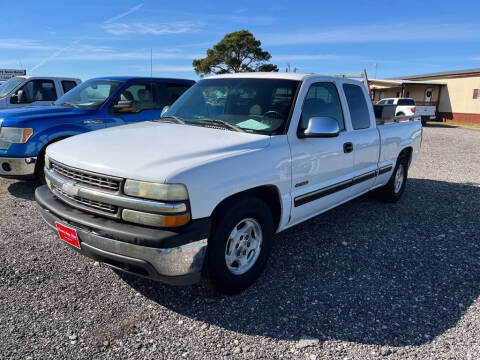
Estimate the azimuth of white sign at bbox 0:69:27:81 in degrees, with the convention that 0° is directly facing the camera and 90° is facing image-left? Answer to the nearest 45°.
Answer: approximately 0°

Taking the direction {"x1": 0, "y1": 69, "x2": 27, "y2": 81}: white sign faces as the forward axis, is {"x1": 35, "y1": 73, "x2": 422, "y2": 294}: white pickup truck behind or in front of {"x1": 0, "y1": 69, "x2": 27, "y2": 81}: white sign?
in front

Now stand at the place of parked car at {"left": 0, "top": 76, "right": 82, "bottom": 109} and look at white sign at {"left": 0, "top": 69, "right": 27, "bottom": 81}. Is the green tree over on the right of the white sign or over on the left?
right

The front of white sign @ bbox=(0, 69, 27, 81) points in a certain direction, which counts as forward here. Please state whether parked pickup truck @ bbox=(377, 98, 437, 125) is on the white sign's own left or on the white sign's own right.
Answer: on the white sign's own left

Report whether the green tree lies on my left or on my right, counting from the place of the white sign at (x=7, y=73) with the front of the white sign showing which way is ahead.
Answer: on my left

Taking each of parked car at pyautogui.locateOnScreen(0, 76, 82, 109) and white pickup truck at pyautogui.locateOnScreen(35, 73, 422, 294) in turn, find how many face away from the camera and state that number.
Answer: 0

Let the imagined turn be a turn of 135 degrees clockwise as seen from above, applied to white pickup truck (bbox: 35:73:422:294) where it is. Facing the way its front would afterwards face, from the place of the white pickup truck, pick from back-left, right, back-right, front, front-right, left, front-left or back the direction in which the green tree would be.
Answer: front

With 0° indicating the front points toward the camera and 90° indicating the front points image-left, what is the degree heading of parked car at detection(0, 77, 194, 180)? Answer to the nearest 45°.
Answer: approximately 45°

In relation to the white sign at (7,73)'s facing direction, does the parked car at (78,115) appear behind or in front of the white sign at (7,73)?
in front
